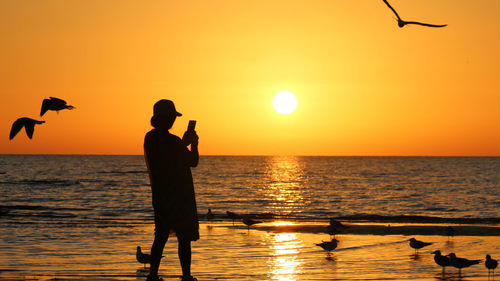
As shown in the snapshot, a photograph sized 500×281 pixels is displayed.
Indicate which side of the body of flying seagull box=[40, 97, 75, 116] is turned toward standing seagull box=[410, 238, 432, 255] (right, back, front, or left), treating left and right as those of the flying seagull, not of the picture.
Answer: front

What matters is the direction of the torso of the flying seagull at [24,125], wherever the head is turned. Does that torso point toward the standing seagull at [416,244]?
yes

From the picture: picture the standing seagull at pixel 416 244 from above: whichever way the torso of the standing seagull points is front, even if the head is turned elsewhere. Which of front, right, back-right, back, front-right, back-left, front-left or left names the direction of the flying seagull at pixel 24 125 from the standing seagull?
front-left

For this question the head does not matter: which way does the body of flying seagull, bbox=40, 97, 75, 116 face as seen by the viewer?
to the viewer's right

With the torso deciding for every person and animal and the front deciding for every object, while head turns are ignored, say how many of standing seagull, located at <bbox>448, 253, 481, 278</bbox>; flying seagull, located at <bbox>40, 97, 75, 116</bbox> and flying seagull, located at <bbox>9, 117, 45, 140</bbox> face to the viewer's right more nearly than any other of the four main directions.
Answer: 2

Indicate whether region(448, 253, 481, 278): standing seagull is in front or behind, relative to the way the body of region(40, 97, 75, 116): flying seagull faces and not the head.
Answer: in front

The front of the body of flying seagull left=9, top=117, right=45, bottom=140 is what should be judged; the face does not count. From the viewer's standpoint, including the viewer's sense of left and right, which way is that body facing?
facing to the right of the viewer

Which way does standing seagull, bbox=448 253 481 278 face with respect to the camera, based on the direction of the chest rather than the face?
to the viewer's left

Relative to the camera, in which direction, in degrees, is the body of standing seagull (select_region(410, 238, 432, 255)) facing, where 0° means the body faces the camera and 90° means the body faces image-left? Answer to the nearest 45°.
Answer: approximately 90°

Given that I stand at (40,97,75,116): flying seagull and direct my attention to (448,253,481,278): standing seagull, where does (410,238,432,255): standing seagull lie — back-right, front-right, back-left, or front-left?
front-left

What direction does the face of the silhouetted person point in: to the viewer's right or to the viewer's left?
to the viewer's right

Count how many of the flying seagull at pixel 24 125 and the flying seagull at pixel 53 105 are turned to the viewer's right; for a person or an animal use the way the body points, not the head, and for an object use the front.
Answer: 2
